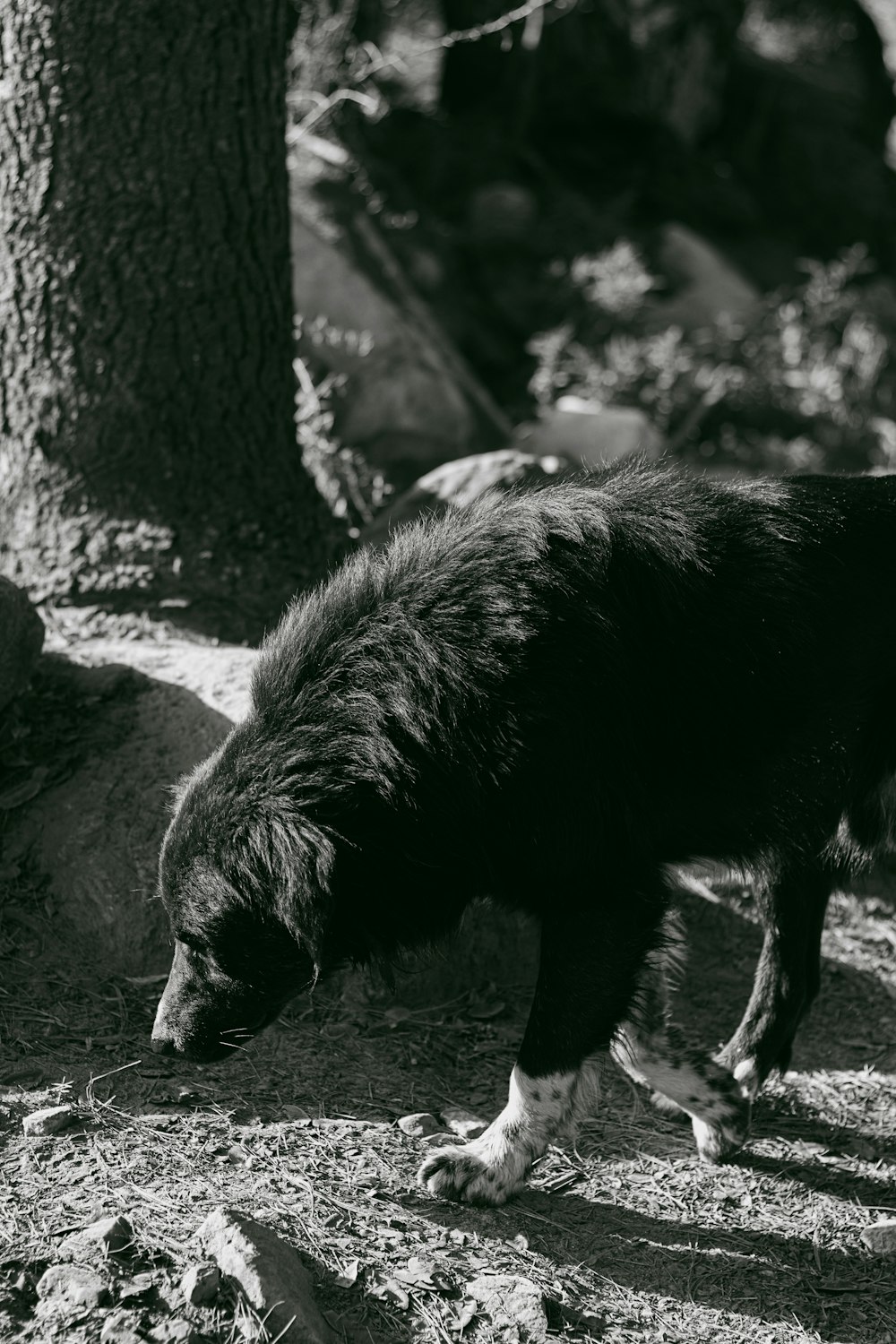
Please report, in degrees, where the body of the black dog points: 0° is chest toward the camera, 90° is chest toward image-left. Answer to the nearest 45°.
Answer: approximately 90°

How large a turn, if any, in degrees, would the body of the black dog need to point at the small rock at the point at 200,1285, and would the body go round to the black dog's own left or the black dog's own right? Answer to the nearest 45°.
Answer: approximately 45° to the black dog's own left

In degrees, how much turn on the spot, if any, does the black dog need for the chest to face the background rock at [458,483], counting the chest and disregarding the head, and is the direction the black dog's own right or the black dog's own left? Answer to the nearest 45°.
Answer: approximately 90° to the black dog's own right

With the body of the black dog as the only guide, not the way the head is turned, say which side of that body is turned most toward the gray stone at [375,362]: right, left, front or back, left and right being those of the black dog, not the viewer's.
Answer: right
